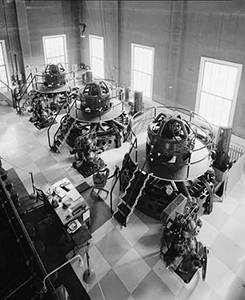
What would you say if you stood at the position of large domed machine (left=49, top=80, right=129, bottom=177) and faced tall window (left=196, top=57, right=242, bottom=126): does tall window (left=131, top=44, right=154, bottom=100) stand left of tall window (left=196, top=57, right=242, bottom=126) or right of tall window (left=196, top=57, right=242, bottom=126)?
left

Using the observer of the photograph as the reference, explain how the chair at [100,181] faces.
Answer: facing the viewer and to the left of the viewer

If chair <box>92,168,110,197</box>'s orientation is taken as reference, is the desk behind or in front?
in front

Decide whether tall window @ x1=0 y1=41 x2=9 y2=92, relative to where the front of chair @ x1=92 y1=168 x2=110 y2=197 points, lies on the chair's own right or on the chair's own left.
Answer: on the chair's own right

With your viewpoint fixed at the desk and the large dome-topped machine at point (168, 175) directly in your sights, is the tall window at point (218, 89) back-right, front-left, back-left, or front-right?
front-left

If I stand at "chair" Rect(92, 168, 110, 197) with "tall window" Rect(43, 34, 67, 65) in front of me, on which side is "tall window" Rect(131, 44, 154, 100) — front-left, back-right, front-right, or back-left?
front-right

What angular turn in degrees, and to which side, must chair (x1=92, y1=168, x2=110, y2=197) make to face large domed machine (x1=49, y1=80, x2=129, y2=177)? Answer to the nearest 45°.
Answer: approximately 135° to its right

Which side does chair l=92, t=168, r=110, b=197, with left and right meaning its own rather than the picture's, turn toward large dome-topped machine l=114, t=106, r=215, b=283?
left

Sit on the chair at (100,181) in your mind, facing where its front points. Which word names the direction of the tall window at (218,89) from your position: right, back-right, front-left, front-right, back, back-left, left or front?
back

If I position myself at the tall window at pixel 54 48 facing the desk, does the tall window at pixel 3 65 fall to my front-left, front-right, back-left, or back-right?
front-right

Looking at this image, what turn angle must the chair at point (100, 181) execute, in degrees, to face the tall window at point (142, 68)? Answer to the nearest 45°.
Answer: approximately 135° to its right
